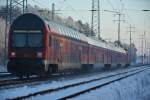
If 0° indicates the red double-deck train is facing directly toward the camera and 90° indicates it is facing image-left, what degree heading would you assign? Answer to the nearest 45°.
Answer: approximately 45°
